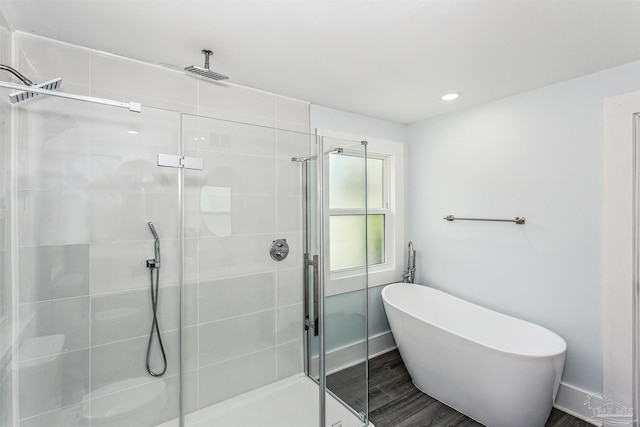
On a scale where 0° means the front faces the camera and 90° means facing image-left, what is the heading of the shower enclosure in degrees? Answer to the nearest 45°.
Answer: approximately 315°
